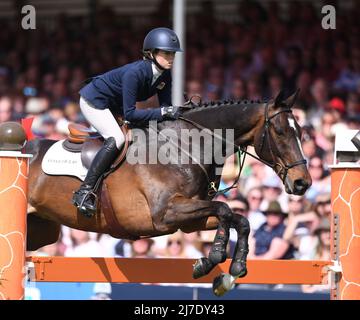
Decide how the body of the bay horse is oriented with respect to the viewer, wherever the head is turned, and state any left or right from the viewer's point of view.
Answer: facing to the right of the viewer

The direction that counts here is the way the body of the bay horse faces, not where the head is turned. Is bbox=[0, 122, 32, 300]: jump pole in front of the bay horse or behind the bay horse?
behind

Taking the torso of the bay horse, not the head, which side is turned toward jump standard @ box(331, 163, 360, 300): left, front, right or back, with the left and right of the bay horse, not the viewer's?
front
